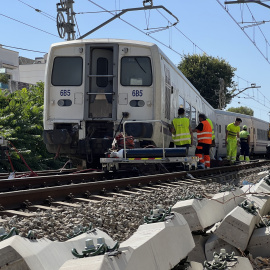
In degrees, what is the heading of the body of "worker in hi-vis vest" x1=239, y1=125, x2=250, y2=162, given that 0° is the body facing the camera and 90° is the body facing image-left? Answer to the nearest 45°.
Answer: approximately 180°

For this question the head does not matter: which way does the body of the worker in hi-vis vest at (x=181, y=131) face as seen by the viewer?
away from the camera

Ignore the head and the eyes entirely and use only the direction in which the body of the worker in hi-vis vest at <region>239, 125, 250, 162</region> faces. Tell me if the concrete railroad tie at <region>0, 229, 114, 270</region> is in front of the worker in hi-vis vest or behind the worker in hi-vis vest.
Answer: behind

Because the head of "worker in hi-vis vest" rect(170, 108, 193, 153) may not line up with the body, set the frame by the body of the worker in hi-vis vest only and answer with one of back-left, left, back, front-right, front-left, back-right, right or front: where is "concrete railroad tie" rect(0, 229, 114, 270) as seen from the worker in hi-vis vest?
back

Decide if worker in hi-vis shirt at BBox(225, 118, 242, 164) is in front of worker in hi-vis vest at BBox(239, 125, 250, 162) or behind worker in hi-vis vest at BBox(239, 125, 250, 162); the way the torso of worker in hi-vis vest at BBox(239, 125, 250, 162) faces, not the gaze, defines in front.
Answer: behind

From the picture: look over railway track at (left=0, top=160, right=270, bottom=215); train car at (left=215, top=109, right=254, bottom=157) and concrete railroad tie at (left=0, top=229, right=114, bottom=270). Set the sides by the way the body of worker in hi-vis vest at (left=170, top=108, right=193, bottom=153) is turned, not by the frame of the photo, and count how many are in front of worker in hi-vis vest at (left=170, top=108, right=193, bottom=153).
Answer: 1
